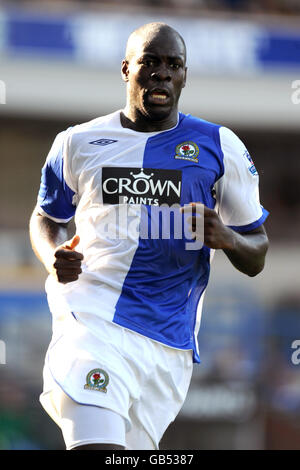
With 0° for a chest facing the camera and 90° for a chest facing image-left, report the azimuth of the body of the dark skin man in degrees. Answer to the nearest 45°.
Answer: approximately 0°
